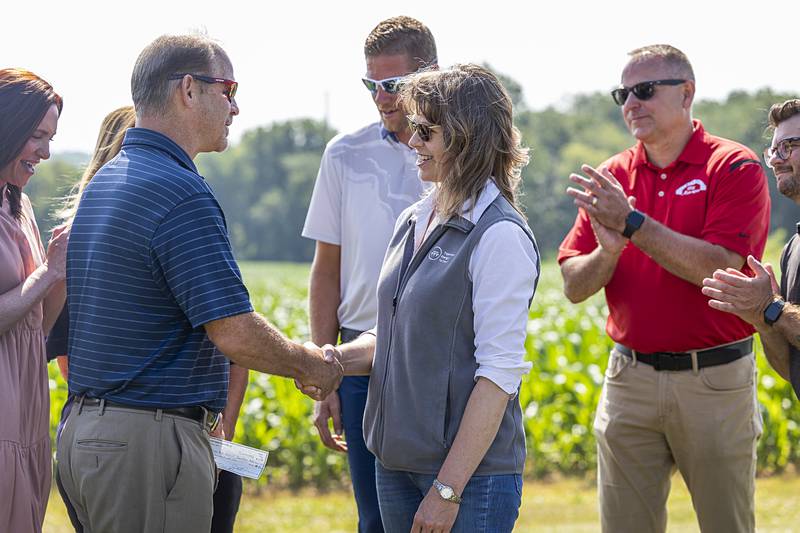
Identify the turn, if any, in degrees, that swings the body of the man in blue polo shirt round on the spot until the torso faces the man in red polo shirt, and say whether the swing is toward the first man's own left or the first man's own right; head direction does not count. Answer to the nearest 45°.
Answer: approximately 45° to the first man's own right

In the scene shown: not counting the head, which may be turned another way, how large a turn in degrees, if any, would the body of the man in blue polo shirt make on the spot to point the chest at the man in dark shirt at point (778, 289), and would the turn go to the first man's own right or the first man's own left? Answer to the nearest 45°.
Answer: approximately 45° to the first man's own right

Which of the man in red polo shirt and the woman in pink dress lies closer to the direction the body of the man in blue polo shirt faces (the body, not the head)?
the man in red polo shirt

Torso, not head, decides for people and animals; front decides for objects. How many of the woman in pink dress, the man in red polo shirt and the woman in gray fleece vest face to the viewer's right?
1

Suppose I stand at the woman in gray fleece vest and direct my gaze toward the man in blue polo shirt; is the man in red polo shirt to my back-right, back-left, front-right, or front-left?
back-right

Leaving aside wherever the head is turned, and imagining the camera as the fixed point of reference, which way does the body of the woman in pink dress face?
to the viewer's right

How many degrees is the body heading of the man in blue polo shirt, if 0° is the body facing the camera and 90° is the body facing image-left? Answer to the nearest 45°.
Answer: approximately 225°

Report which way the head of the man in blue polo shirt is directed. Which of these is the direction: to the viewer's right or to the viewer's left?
to the viewer's right

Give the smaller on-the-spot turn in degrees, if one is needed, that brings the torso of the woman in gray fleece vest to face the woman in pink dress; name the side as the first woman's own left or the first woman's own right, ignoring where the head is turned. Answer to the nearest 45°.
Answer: approximately 45° to the first woman's own right

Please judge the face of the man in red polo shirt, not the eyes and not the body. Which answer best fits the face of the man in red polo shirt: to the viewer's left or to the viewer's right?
to the viewer's left

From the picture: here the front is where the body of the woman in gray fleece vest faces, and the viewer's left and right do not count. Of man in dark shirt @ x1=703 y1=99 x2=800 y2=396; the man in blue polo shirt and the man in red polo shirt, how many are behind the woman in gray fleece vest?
2

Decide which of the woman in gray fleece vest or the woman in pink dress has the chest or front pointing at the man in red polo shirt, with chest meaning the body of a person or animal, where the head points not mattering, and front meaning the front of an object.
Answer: the woman in pink dress

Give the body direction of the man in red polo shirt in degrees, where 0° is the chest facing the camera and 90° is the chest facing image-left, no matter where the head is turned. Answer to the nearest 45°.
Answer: approximately 45°

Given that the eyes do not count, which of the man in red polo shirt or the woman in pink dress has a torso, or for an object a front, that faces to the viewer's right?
the woman in pink dress

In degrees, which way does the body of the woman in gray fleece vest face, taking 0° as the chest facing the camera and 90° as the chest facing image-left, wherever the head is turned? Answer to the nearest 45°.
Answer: approximately 45°

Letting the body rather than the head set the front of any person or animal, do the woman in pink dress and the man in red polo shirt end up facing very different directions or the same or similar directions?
very different directions
